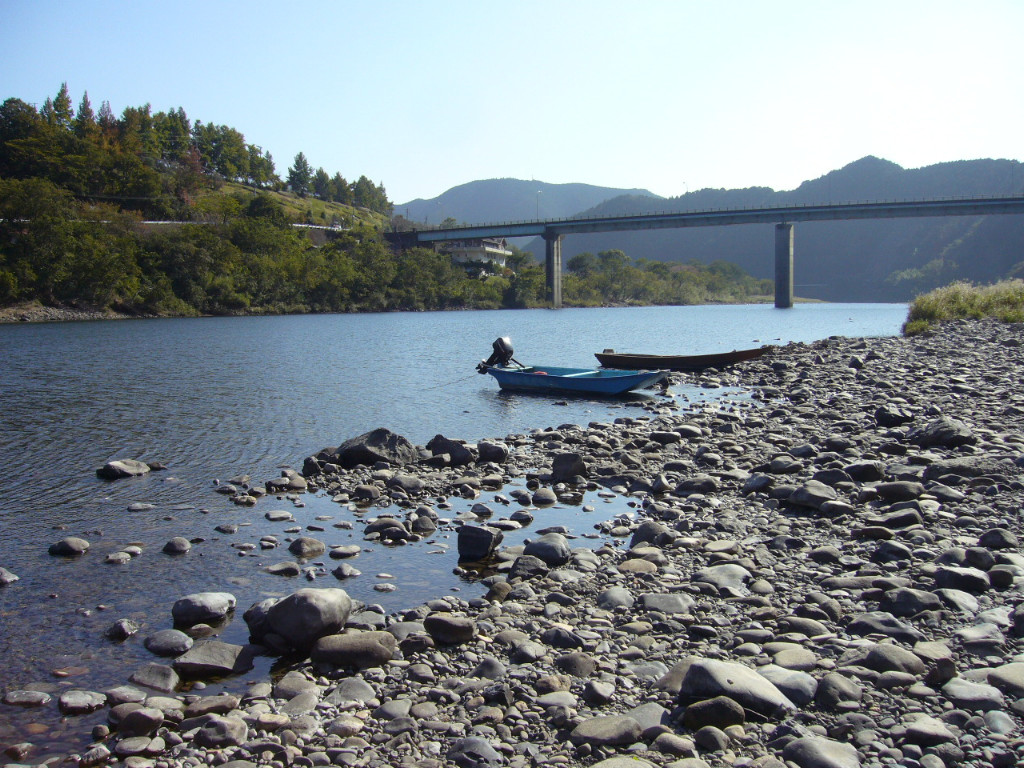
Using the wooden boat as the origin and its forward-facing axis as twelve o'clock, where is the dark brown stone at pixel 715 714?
The dark brown stone is roughly at 3 o'clock from the wooden boat.

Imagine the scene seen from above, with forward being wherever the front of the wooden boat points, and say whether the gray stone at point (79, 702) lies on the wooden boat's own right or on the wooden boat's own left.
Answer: on the wooden boat's own right

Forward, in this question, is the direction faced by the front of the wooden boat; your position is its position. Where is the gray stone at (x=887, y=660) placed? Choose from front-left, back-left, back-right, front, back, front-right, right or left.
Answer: right

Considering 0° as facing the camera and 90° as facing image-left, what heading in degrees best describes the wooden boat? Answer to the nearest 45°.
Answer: approximately 270°

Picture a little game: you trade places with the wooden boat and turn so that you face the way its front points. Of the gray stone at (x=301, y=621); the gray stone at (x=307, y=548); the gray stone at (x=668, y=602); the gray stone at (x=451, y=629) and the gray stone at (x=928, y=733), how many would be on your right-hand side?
5

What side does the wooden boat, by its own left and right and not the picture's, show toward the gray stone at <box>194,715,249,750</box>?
right

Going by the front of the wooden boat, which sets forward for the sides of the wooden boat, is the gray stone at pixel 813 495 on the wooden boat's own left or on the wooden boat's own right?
on the wooden boat's own right

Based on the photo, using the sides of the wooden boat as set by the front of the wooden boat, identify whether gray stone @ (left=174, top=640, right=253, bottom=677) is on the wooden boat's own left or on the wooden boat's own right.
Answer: on the wooden boat's own right

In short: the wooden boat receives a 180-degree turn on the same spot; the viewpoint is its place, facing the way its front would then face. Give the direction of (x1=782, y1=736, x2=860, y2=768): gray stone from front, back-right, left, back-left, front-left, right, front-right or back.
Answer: left

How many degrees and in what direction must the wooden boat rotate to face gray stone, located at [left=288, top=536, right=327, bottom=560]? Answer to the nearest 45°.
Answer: approximately 90° to its right
